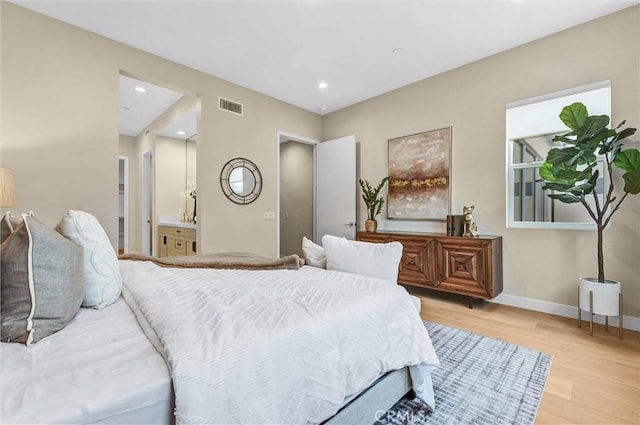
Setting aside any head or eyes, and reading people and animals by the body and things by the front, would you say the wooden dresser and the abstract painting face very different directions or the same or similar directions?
same or similar directions

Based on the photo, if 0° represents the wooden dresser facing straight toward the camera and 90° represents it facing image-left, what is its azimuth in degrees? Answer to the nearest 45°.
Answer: approximately 45°

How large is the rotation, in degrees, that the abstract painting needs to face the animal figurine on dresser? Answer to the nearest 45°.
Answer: approximately 90° to its left

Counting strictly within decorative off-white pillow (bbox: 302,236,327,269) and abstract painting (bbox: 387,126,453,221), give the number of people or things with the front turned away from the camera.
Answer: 0

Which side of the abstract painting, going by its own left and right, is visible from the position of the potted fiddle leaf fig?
left
